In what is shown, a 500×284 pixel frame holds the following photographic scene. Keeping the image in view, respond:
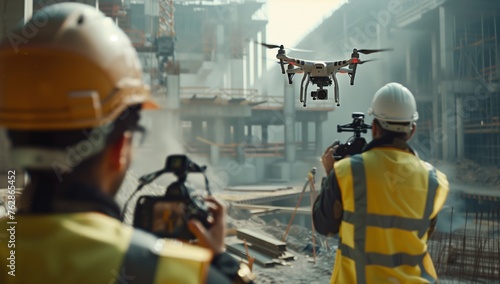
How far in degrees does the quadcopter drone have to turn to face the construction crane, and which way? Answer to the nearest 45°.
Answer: approximately 135° to its right

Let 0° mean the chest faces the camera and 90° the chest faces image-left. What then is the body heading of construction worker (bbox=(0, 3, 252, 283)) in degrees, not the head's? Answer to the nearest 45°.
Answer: approximately 225°

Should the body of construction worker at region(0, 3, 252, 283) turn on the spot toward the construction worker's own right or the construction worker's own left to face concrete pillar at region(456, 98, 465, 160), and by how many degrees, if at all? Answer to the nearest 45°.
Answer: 0° — they already face it

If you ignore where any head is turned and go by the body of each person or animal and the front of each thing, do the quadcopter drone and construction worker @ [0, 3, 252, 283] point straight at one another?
yes

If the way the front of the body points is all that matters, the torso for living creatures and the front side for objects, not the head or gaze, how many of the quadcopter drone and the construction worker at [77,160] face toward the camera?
1

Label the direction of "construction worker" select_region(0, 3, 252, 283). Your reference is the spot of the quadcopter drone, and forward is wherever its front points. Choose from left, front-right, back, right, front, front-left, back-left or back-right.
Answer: front

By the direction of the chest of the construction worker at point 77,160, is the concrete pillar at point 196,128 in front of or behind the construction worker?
in front

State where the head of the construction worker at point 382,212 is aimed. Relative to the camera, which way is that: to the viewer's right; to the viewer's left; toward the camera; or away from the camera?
away from the camera

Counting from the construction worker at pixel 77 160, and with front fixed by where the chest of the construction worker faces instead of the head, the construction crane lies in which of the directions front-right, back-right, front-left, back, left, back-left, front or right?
front-left

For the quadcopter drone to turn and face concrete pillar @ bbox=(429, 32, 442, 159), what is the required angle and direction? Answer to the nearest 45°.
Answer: approximately 180°

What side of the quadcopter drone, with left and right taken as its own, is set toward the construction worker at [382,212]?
front

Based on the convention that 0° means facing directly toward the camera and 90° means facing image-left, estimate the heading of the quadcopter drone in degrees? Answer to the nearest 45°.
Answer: approximately 0°

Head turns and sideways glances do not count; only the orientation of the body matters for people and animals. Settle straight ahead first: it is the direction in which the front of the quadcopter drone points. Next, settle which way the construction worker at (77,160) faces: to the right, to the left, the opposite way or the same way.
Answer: the opposite way

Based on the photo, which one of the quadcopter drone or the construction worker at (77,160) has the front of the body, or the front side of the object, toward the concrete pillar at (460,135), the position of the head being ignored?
the construction worker

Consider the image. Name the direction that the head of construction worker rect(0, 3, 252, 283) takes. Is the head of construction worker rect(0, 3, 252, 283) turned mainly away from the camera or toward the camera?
away from the camera

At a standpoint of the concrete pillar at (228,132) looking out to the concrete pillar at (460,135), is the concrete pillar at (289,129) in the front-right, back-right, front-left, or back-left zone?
front-left

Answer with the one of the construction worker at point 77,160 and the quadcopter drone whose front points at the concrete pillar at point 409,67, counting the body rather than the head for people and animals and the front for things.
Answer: the construction worker
